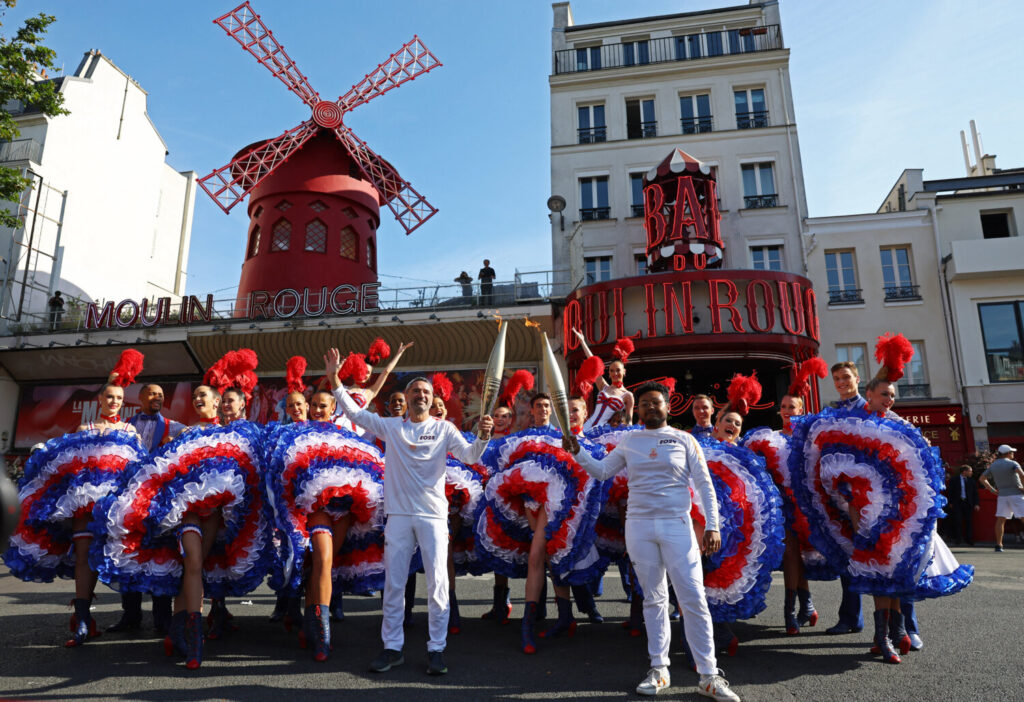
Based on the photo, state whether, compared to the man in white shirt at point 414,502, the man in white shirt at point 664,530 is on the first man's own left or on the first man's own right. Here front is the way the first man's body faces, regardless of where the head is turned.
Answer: on the first man's own left

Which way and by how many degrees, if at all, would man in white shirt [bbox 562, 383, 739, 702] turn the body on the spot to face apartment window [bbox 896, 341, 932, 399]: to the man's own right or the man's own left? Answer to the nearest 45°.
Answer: approximately 135° to the man's own left

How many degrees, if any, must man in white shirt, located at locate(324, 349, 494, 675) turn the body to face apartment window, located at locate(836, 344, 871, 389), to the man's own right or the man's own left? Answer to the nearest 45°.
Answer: approximately 135° to the man's own left

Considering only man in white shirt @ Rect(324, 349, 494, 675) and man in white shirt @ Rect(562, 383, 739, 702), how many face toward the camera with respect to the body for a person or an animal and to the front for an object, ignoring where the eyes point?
2

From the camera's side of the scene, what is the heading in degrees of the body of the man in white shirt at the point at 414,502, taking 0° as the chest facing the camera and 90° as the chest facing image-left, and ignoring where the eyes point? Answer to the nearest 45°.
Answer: approximately 0°

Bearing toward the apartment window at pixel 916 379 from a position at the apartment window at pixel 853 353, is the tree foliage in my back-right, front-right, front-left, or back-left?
back-right
